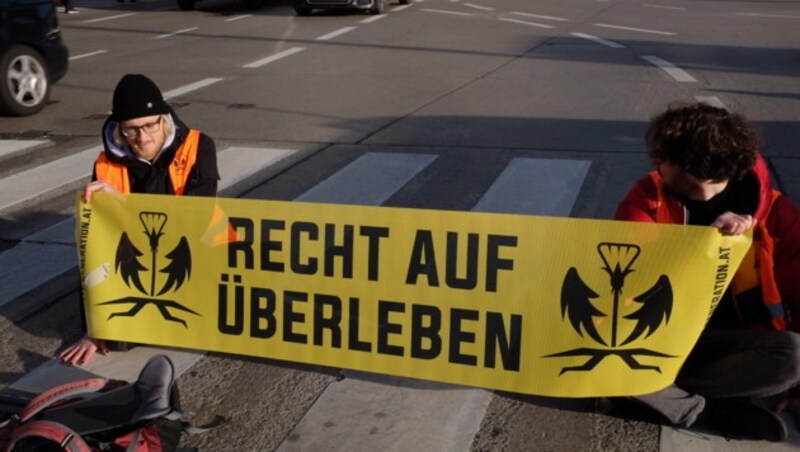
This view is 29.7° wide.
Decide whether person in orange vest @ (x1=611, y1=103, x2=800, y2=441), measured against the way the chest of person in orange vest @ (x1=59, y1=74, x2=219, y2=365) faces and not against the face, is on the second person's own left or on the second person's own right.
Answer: on the second person's own left

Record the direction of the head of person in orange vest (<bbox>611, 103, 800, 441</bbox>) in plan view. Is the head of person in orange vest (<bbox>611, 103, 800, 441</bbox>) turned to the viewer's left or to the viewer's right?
to the viewer's left

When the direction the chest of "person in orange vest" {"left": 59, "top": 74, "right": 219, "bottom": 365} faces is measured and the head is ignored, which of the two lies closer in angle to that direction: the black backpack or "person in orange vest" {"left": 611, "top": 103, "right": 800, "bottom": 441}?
the black backpack

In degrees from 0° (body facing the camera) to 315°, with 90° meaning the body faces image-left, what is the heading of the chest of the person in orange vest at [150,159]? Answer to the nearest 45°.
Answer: approximately 0°

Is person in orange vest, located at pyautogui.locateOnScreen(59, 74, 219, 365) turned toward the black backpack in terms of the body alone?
yes
